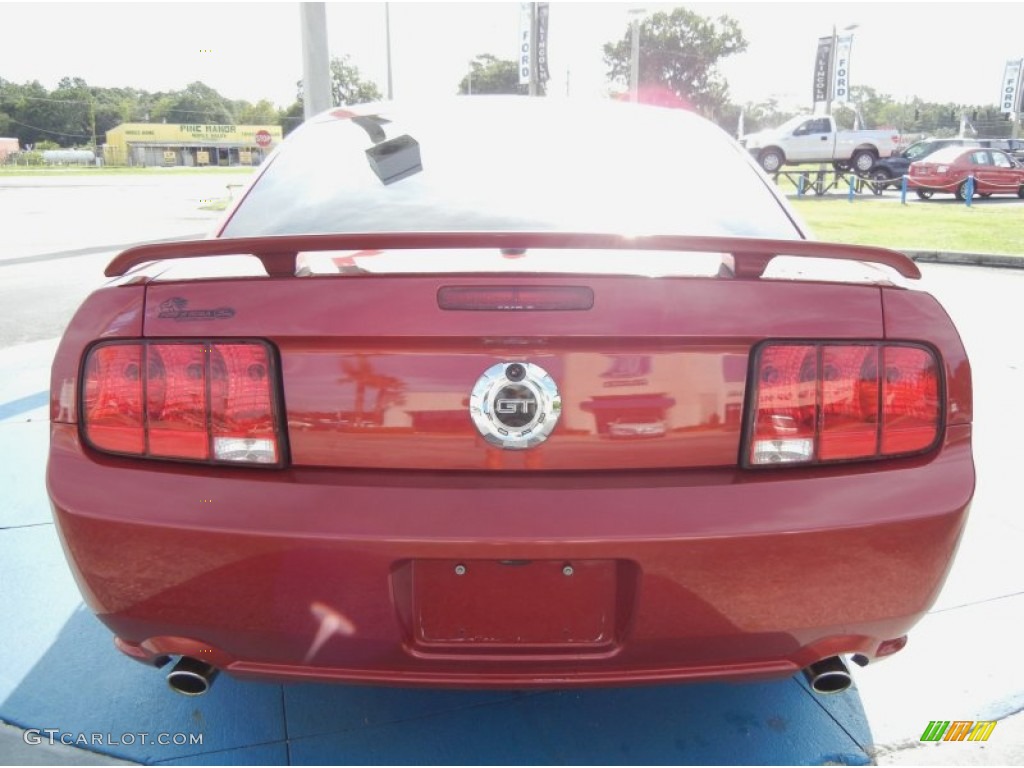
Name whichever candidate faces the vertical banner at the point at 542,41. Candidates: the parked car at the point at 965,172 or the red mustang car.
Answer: the red mustang car

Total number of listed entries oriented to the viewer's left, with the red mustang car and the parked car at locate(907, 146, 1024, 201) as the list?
0

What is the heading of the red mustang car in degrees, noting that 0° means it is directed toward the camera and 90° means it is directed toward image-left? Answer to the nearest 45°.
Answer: approximately 180°

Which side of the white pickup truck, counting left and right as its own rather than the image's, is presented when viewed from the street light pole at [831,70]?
right

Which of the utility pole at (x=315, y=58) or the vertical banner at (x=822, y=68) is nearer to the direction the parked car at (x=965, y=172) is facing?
the vertical banner

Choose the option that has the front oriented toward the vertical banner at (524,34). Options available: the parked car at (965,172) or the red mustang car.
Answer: the red mustang car

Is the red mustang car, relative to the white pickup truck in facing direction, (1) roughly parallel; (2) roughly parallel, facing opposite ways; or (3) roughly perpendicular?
roughly perpendicular

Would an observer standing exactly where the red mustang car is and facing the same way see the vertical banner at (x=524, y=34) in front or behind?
in front

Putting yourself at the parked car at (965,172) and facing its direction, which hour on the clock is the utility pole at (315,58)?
The utility pole is roughly at 5 o'clock from the parked car.

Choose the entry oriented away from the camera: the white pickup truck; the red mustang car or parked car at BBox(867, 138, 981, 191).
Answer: the red mustang car

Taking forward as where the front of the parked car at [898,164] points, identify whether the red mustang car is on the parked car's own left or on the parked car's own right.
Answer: on the parked car's own left

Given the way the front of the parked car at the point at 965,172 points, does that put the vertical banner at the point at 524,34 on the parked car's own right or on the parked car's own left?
on the parked car's own left

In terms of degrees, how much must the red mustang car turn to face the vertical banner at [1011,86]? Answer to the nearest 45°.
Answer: approximately 45° to its right

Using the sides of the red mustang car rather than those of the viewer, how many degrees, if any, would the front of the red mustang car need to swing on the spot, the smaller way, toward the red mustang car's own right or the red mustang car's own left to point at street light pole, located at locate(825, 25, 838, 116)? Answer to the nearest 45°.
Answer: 0° — it already faces it

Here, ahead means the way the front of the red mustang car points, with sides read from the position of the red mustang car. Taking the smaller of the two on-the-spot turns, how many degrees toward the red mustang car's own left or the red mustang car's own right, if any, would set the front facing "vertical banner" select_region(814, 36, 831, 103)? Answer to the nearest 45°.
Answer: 0° — it already faces it

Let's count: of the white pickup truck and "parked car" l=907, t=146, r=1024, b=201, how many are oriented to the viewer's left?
1

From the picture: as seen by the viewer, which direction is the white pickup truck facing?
to the viewer's left
